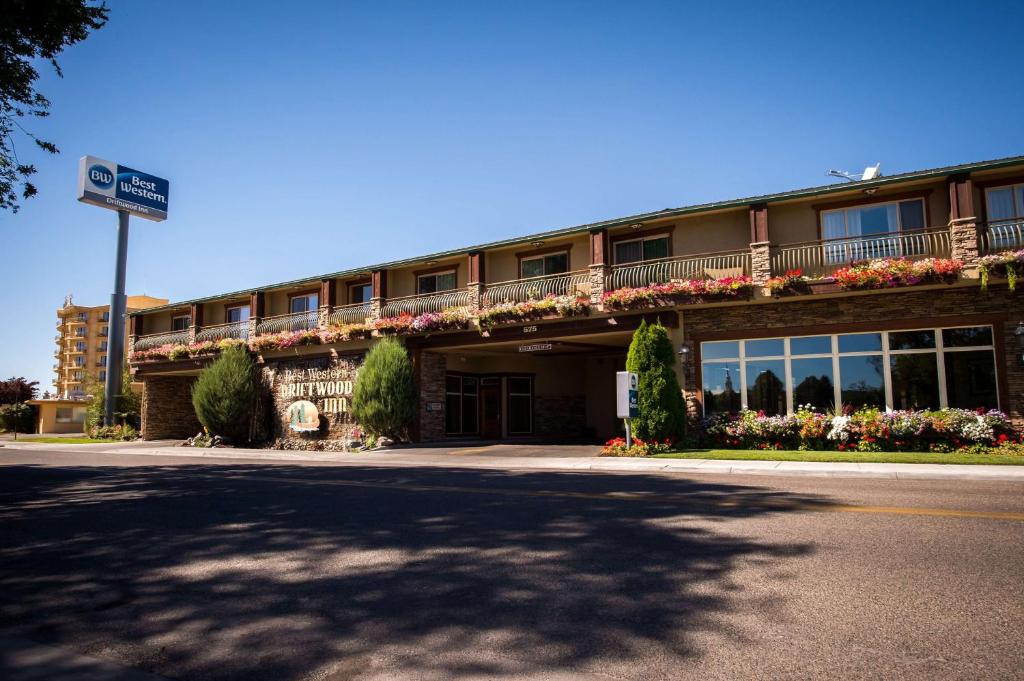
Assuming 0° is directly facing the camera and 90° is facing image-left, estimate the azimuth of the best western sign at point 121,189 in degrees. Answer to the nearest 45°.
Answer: approximately 315°

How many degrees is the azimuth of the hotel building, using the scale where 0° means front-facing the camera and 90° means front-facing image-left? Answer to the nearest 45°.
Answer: approximately 45°

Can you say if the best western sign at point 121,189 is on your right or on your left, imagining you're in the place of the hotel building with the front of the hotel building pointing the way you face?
on your right
